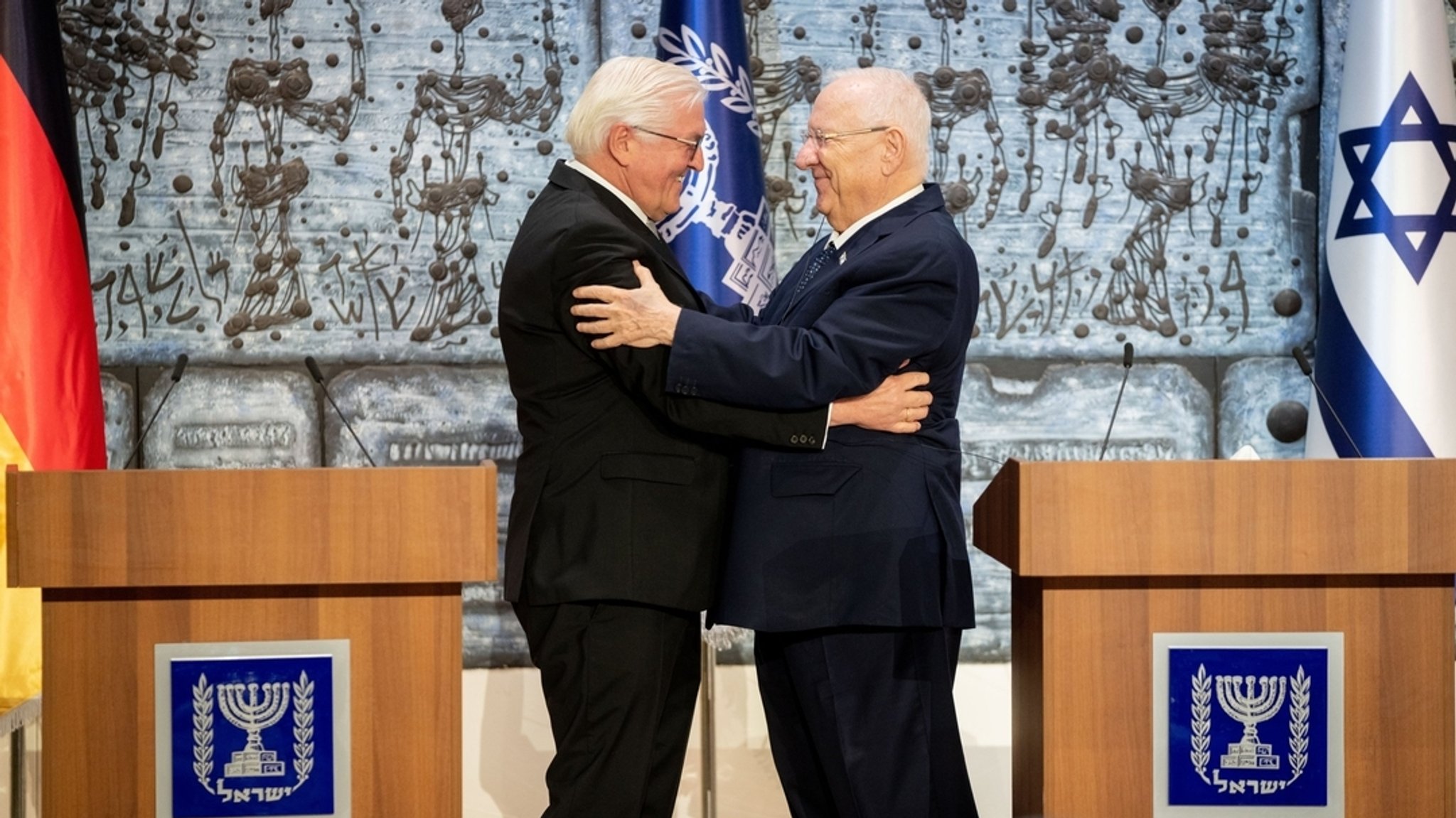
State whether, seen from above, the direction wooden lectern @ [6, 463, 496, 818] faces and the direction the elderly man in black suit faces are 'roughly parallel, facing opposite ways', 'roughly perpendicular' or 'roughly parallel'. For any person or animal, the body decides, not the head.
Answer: roughly perpendicular

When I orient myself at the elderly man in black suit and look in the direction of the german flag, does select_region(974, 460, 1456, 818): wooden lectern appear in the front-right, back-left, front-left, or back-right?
back-right

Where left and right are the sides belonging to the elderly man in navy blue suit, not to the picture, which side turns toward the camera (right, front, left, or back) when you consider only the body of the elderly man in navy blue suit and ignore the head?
left

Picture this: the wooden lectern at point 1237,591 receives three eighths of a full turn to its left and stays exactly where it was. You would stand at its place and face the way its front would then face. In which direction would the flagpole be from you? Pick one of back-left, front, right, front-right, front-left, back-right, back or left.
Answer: left

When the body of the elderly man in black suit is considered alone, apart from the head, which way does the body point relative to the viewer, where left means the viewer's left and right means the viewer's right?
facing to the right of the viewer

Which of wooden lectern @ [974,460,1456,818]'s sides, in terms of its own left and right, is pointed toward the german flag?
right

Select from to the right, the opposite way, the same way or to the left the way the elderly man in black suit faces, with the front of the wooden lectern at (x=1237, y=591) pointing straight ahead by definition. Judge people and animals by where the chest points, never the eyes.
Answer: to the left

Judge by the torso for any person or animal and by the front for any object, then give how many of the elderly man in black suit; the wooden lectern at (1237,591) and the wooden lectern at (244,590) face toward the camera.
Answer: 2

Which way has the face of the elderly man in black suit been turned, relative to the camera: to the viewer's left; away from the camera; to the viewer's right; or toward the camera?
to the viewer's right

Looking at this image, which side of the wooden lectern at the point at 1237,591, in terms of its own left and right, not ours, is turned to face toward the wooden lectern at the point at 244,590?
right
